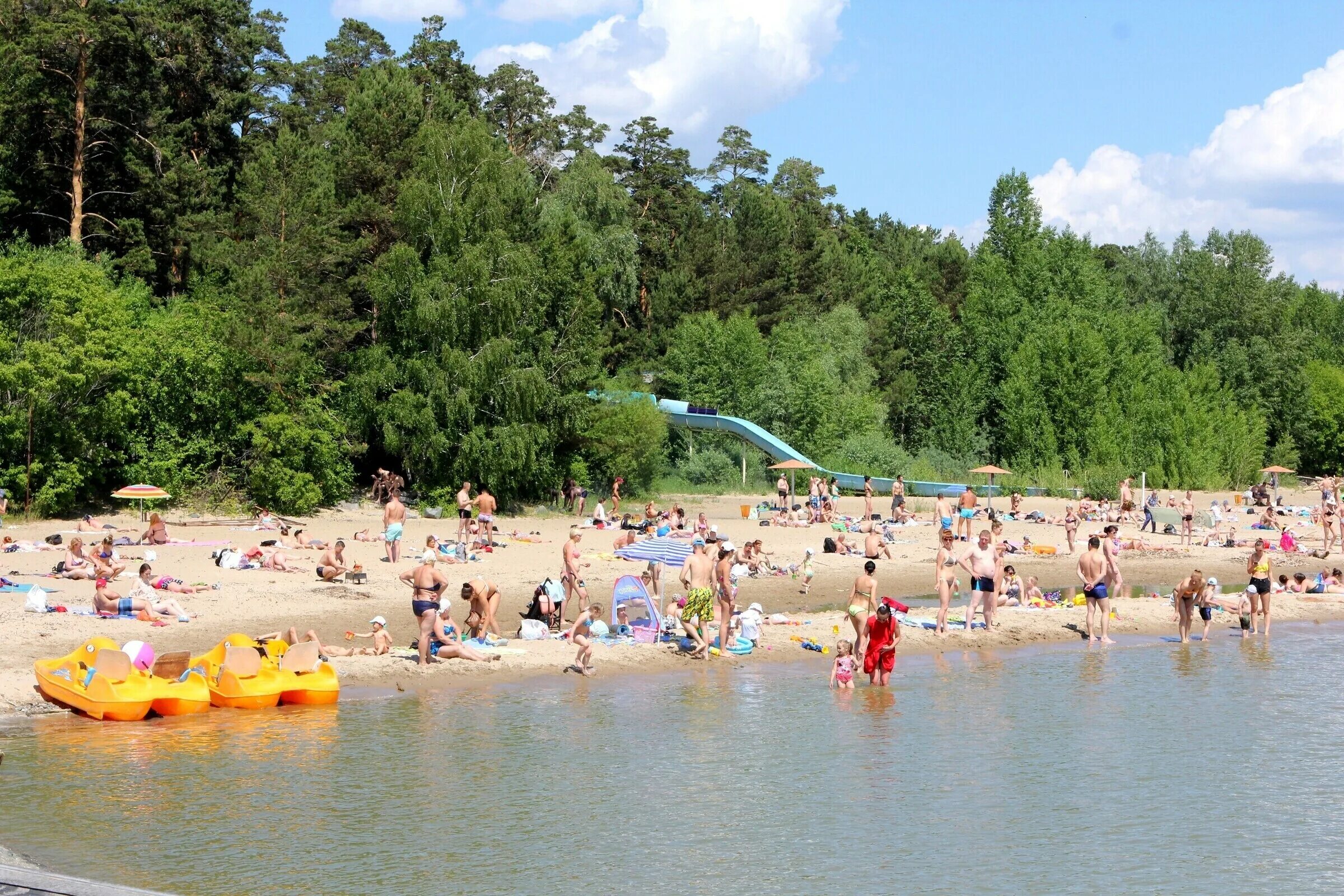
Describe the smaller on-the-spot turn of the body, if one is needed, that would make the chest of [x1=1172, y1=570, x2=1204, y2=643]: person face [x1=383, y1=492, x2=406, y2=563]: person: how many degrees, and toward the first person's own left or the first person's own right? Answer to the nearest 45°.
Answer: approximately 135° to the first person's own right

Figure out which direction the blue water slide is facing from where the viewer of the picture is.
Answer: facing to the right of the viewer
